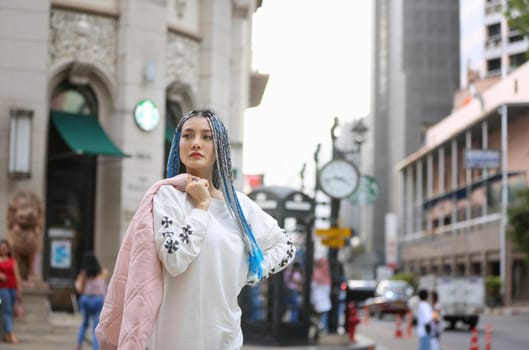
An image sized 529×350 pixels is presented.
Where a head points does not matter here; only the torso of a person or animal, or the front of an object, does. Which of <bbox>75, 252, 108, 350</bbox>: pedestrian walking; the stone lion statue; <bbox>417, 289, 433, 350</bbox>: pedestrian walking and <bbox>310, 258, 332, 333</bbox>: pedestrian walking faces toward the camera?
the stone lion statue

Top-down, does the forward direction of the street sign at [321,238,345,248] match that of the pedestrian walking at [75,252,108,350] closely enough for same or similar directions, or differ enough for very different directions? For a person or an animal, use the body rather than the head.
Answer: very different directions

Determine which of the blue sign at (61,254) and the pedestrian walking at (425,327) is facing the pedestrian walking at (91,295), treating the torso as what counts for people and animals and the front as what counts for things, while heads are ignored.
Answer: the blue sign

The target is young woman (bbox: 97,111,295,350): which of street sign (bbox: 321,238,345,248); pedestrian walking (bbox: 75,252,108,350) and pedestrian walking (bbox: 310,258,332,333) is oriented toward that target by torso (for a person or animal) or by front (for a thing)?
the street sign

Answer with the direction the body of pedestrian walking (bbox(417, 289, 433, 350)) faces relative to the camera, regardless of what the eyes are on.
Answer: away from the camera

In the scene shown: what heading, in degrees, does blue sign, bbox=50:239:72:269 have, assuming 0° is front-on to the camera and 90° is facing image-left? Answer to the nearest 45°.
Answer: approximately 0°

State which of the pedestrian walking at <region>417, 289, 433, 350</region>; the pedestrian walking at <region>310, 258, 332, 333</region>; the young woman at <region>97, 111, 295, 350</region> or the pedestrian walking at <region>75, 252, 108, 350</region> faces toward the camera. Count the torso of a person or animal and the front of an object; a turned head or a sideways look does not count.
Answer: the young woman

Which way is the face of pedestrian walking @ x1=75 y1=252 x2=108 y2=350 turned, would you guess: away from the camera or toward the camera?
away from the camera

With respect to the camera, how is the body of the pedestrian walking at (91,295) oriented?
away from the camera
